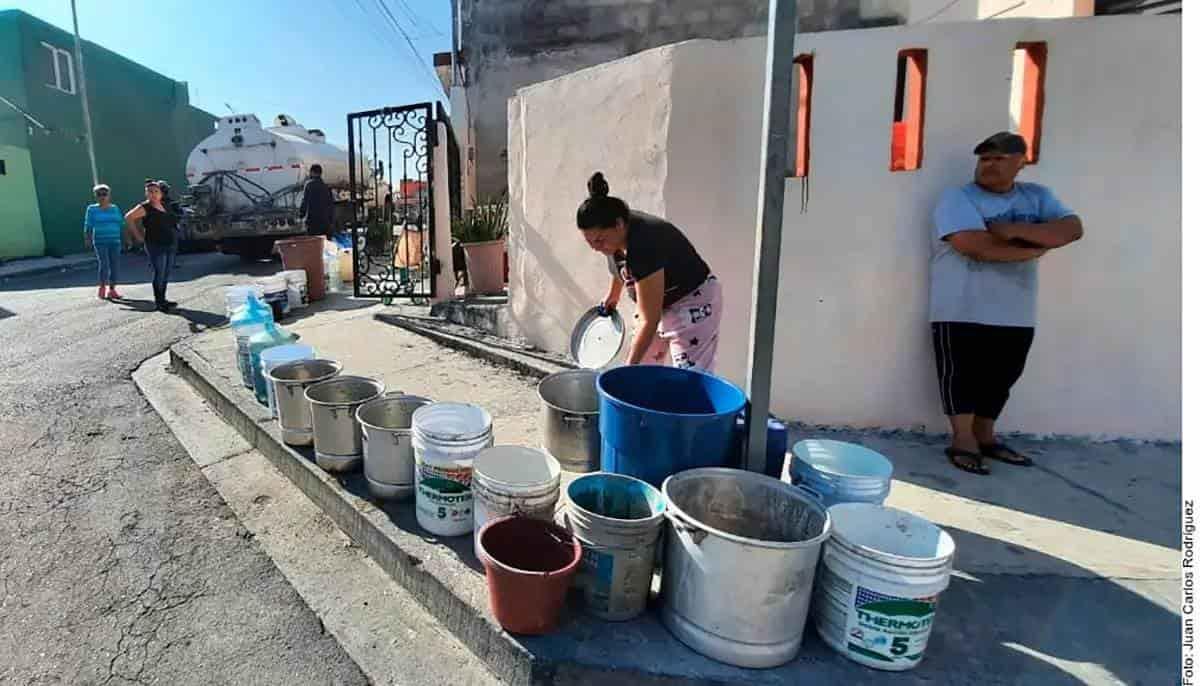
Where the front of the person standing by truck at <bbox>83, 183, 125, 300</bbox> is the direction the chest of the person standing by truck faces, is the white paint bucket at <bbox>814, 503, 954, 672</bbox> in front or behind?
in front

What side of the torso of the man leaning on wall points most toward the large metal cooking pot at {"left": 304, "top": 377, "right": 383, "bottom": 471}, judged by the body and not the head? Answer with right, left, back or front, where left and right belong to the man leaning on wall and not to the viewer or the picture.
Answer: right

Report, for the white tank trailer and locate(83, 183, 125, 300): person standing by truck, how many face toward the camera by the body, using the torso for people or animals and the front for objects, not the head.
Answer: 1

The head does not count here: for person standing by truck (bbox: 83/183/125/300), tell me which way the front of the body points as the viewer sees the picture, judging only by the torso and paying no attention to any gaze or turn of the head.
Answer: toward the camera

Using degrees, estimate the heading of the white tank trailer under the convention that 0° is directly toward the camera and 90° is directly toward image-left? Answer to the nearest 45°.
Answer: approximately 225°

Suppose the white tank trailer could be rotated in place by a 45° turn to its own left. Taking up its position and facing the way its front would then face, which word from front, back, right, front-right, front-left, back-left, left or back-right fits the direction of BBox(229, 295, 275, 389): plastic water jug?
back

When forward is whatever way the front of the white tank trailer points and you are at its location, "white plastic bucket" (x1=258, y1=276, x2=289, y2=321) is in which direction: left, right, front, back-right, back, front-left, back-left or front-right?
back-right

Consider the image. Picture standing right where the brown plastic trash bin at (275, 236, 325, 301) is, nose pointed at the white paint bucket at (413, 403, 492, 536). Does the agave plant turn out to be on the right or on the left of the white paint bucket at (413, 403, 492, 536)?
left

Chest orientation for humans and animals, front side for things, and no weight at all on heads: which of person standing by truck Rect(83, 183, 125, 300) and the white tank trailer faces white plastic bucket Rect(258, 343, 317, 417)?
the person standing by truck

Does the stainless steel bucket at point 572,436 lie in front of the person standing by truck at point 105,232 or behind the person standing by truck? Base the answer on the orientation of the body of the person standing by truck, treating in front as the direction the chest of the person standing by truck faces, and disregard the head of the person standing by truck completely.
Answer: in front

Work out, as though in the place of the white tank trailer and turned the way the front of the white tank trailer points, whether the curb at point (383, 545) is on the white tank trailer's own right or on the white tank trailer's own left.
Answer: on the white tank trailer's own right

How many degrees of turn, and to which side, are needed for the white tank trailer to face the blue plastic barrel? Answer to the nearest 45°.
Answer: approximately 135° to its right
